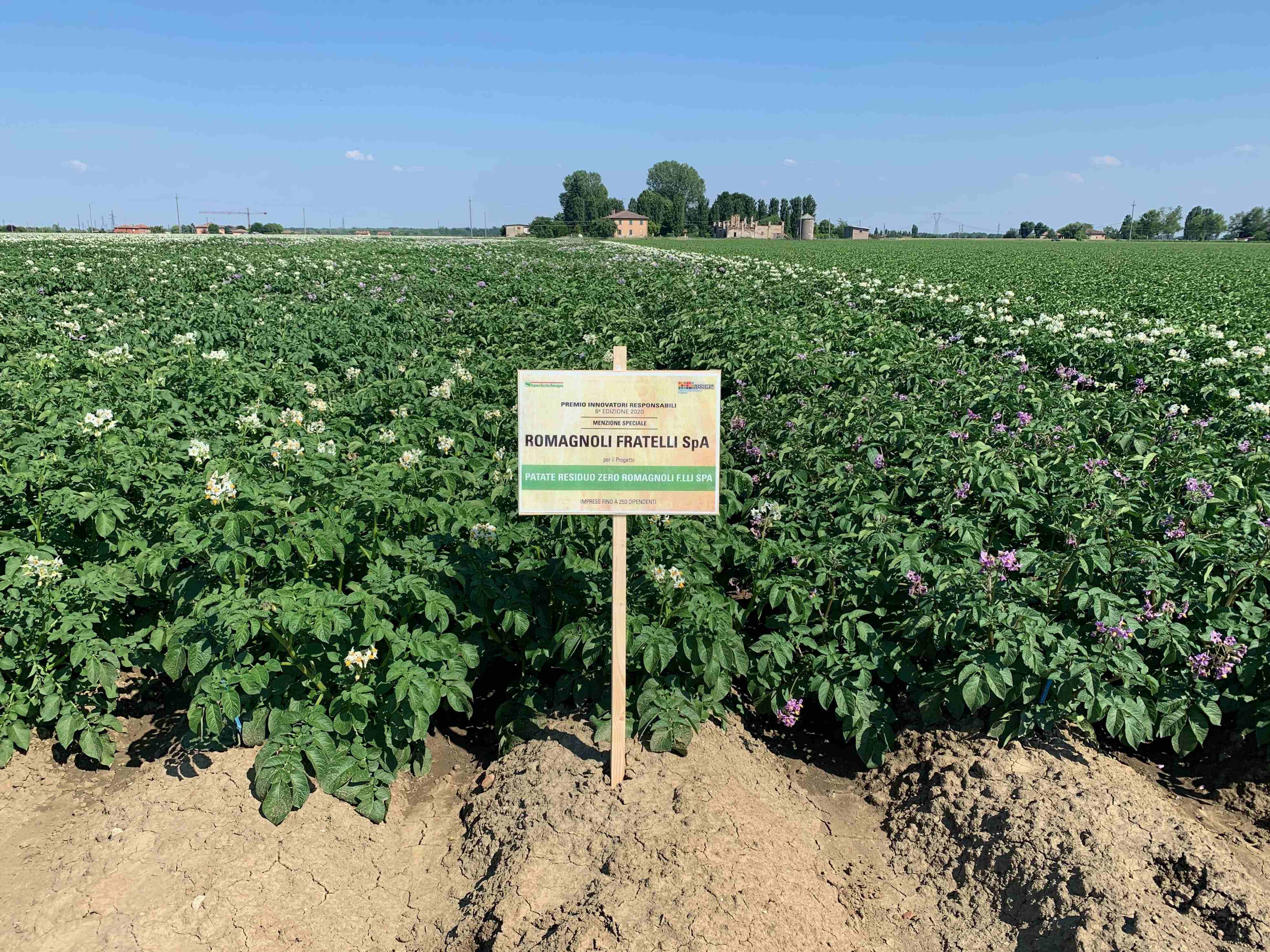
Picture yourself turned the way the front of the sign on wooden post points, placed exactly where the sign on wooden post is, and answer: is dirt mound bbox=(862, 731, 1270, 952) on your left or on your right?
on your left

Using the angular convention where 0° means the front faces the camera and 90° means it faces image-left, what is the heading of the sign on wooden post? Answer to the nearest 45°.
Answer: approximately 0°
